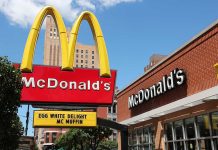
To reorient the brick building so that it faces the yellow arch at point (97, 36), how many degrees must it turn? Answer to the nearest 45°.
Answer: approximately 45° to its right

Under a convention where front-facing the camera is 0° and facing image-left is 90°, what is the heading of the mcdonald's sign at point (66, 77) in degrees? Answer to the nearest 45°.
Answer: approximately 0°

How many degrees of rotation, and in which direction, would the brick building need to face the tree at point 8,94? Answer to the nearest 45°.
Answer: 0° — it already faces it
